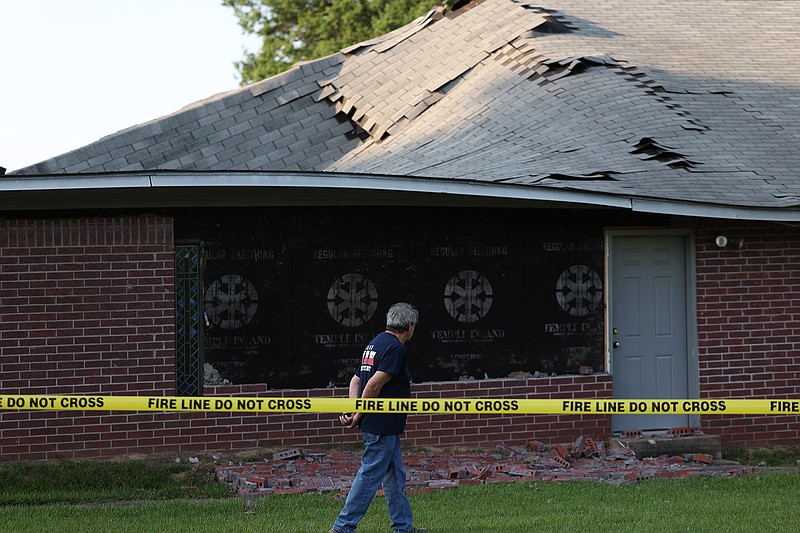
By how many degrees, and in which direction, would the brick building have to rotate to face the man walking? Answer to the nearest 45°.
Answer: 0° — it already faces them

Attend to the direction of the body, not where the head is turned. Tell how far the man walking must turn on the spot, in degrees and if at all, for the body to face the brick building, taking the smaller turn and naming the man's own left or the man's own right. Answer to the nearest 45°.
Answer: approximately 45° to the man's own left

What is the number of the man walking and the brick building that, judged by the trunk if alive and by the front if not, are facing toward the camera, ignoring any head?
1

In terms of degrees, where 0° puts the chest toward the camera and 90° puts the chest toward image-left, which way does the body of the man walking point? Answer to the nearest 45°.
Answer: approximately 225°

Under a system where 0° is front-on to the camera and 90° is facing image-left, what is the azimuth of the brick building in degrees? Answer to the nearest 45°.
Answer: approximately 0°

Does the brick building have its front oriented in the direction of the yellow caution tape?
yes
